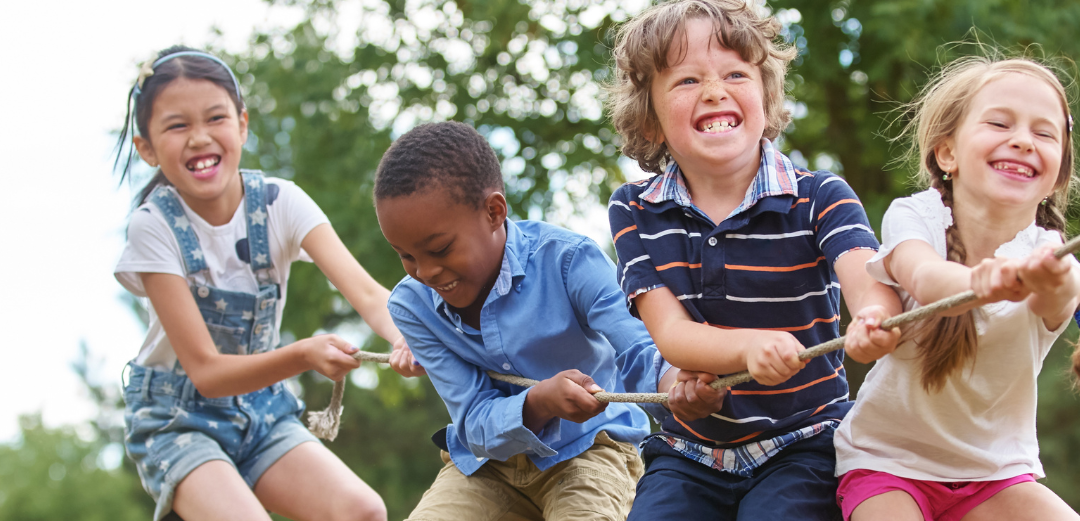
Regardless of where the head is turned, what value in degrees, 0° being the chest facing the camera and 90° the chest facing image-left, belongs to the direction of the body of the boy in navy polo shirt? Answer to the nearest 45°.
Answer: approximately 0°

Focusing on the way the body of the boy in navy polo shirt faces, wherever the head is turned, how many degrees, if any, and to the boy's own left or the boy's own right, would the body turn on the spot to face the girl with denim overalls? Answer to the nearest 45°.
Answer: approximately 90° to the boy's own right

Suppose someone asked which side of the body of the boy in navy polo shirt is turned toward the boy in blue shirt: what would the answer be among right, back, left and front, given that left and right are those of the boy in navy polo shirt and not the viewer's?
right

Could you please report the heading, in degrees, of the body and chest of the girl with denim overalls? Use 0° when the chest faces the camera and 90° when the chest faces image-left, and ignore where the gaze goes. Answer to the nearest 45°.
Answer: approximately 315°

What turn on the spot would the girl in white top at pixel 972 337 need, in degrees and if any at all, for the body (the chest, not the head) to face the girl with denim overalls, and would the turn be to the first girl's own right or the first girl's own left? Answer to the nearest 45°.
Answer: approximately 135° to the first girl's own right

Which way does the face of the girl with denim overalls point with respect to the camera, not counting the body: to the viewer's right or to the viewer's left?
to the viewer's right

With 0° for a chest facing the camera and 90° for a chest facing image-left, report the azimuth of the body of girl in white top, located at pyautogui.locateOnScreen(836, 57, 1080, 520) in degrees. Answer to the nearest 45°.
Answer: approximately 315°

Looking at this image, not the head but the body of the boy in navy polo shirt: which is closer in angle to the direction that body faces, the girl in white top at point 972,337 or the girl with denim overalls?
the girl in white top

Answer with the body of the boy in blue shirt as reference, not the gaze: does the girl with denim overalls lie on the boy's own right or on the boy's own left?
on the boy's own right

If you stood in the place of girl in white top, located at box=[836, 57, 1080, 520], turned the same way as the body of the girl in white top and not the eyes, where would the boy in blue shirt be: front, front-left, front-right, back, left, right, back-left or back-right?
back-right
